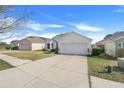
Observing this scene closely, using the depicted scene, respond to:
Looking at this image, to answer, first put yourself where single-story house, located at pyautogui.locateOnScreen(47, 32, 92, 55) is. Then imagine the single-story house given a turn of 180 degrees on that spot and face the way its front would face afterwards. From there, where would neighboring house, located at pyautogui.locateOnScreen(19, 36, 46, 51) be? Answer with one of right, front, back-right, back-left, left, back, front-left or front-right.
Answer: front-left

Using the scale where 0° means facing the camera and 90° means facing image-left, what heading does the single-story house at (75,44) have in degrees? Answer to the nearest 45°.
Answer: approximately 0°
